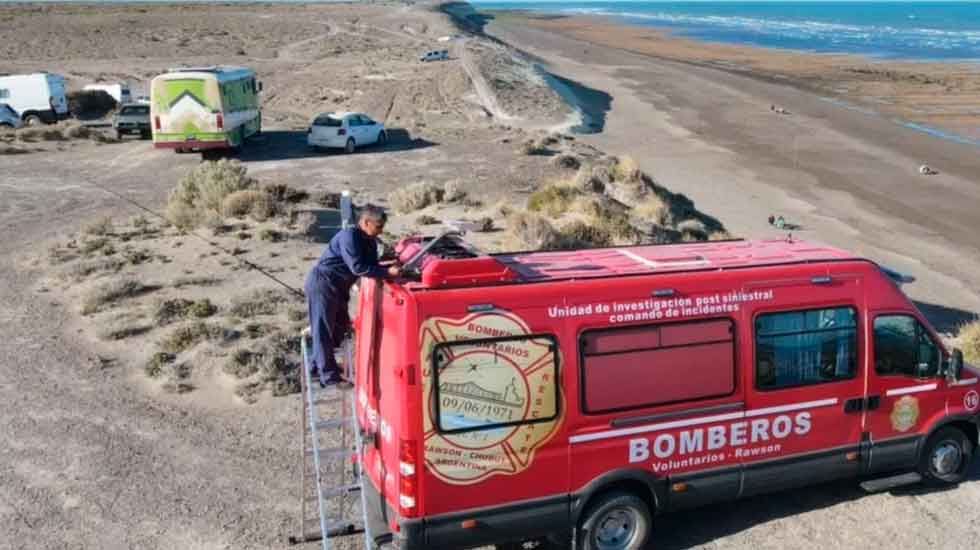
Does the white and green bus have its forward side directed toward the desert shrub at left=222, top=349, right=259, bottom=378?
no

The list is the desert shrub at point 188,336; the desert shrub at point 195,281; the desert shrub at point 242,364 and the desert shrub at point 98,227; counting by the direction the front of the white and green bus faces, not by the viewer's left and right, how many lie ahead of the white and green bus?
0

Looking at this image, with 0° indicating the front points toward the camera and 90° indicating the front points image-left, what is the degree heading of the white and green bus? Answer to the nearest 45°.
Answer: approximately 225°

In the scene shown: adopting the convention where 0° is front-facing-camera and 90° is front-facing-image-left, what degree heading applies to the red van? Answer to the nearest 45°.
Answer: approximately 225°

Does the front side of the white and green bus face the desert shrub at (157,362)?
no

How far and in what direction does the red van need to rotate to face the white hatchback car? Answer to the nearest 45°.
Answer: approximately 90° to its left

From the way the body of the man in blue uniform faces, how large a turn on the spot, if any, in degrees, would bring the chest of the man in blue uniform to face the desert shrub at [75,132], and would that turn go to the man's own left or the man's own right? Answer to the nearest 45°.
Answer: approximately 90° to the man's own left

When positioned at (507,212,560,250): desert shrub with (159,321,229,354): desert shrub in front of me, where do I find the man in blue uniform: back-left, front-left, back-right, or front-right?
front-left

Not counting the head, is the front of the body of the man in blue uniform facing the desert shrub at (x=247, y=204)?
no

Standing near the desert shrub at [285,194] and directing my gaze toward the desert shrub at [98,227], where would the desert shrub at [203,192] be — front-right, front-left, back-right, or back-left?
front-right

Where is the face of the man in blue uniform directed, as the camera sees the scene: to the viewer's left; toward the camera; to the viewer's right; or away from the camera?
to the viewer's right

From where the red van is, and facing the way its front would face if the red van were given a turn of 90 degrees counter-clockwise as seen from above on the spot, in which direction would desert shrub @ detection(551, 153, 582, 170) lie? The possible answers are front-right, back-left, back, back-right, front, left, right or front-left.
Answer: front-right

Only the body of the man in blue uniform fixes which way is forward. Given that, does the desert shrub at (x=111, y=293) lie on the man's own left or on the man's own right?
on the man's own left

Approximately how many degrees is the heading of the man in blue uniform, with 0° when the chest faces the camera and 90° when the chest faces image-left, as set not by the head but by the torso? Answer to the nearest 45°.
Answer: approximately 270°

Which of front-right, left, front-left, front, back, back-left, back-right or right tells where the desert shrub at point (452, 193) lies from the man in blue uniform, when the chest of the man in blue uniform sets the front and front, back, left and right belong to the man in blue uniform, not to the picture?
left

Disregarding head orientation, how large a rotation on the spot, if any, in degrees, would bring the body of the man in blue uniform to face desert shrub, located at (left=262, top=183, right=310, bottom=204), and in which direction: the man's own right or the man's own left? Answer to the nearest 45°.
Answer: approximately 90° to the man's own left

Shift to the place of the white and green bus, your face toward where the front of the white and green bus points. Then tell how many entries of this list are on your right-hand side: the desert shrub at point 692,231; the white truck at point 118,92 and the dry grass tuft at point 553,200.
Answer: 2
